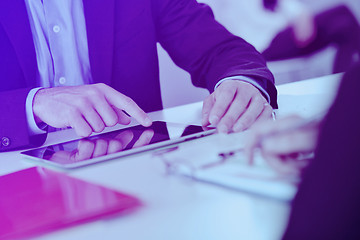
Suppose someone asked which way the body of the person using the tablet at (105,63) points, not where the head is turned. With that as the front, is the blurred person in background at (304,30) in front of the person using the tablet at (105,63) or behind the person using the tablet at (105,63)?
behind

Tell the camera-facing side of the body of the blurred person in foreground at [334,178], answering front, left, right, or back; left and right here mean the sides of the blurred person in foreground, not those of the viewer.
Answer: left

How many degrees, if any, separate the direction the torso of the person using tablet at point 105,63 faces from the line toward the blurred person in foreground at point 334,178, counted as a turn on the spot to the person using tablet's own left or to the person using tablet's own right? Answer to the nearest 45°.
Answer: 0° — they already face them

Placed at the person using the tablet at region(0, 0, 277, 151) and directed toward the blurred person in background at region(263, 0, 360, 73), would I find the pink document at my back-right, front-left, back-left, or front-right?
back-right

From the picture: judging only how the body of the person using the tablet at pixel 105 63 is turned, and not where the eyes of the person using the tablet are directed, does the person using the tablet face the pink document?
yes

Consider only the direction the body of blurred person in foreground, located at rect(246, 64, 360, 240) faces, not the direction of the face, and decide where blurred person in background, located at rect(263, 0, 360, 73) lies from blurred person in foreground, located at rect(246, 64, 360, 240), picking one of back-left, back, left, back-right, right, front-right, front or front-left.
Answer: right

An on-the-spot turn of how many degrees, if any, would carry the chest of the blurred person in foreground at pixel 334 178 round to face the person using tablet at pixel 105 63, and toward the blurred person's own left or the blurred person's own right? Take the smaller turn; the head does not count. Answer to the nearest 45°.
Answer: approximately 45° to the blurred person's own right

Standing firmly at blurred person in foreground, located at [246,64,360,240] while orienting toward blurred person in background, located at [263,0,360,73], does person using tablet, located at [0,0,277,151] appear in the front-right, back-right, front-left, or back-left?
front-left

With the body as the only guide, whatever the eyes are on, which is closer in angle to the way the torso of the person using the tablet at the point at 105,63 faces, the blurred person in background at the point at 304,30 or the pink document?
the pink document

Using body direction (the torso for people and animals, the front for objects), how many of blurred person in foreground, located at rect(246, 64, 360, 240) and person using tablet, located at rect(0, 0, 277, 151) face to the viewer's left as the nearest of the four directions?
1

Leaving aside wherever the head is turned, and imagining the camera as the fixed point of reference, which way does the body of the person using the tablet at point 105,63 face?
toward the camera
